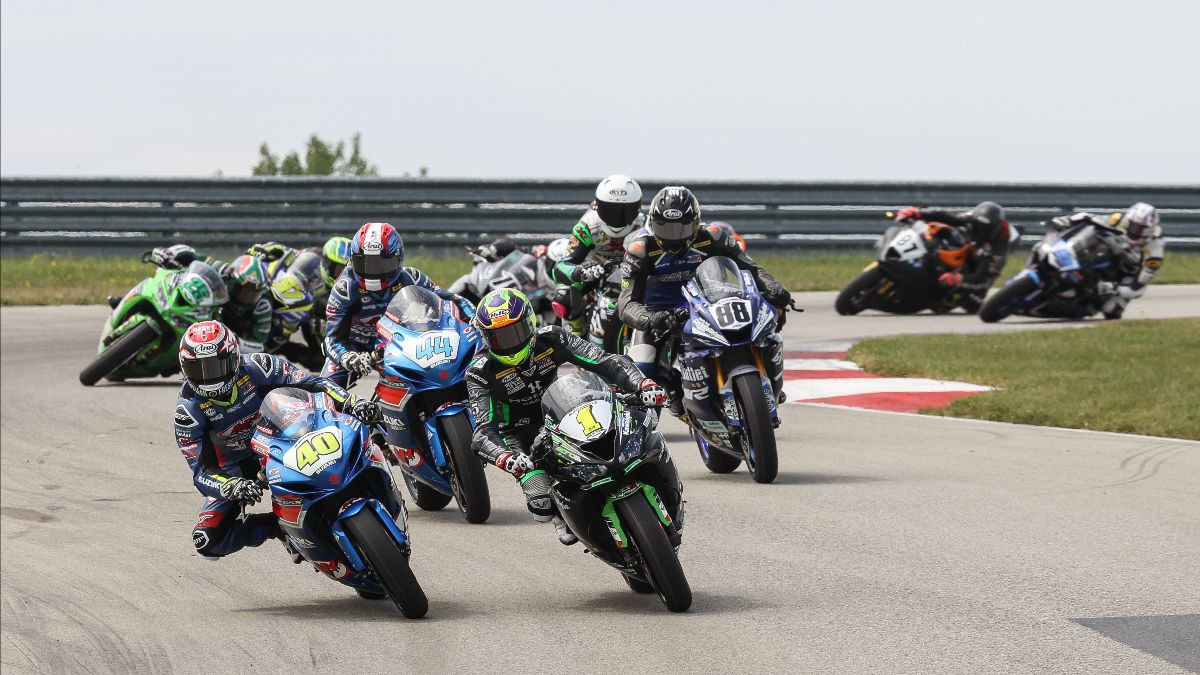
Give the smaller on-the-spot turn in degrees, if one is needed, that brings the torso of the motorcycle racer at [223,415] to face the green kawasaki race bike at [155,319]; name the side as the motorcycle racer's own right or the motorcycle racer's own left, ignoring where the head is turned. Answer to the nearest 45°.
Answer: approximately 180°

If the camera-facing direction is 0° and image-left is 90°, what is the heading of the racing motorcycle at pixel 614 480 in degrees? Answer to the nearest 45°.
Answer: approximately 0°

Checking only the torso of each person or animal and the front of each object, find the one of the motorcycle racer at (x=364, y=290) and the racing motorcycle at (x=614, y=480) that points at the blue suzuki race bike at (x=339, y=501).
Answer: the motorcycle racer

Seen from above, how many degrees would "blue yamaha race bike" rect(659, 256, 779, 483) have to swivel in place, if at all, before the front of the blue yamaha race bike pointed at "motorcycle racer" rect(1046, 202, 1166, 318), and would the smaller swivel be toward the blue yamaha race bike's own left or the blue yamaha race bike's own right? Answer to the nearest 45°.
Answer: approximately 135° to the blue yamaha race bike's own left

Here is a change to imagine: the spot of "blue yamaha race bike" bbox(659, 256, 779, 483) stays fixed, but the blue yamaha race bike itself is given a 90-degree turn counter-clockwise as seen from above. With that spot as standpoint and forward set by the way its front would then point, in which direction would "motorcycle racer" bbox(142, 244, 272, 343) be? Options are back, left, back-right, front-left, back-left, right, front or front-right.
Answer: back-left

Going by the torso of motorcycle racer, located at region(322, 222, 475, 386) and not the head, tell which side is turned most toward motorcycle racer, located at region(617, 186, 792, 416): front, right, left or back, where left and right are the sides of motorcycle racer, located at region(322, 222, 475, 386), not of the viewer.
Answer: left

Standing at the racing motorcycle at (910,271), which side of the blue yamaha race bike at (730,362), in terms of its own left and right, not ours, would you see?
back

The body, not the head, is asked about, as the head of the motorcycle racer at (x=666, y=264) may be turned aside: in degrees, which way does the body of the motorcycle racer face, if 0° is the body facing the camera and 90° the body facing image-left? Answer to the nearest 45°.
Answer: approximately 0°
